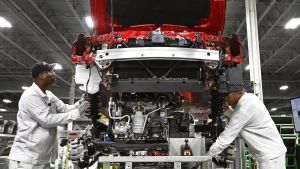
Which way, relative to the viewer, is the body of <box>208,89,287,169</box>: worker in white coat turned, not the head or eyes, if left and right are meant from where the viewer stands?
facing to the left of the viewer

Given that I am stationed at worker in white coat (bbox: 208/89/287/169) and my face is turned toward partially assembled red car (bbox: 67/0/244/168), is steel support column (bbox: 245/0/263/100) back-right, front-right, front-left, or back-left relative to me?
front-right

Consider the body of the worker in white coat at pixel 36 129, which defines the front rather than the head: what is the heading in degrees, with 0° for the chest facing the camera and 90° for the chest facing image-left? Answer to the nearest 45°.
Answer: approximately 270°

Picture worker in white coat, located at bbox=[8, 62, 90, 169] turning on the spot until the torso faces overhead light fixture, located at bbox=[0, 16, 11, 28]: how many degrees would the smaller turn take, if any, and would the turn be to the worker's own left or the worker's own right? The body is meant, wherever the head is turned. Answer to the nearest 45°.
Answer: approximately 90° to the worker's own left

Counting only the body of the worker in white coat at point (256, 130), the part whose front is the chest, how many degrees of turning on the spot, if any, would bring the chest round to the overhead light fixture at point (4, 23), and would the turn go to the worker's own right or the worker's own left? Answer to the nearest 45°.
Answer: approximately 45° to the worker's own right

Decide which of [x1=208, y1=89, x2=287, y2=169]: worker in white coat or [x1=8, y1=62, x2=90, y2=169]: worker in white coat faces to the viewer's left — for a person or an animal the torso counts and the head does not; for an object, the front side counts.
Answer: [x1=208, y1=89, x2=287, y2=169]: worker in white coat

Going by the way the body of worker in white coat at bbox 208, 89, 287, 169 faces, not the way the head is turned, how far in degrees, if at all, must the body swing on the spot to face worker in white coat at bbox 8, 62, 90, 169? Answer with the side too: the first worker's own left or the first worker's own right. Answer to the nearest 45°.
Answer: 0° — they already face them

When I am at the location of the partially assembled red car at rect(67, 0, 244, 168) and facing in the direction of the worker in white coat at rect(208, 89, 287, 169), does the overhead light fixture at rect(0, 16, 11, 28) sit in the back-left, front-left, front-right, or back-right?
back-left

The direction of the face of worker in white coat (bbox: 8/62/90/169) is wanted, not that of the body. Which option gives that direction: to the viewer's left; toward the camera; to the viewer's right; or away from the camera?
to the viewer's right

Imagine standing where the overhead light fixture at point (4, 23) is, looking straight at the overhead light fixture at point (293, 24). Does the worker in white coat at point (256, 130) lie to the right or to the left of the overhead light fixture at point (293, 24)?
right

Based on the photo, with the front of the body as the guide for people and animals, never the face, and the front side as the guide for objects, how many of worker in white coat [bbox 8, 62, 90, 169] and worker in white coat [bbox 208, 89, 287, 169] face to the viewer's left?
1
